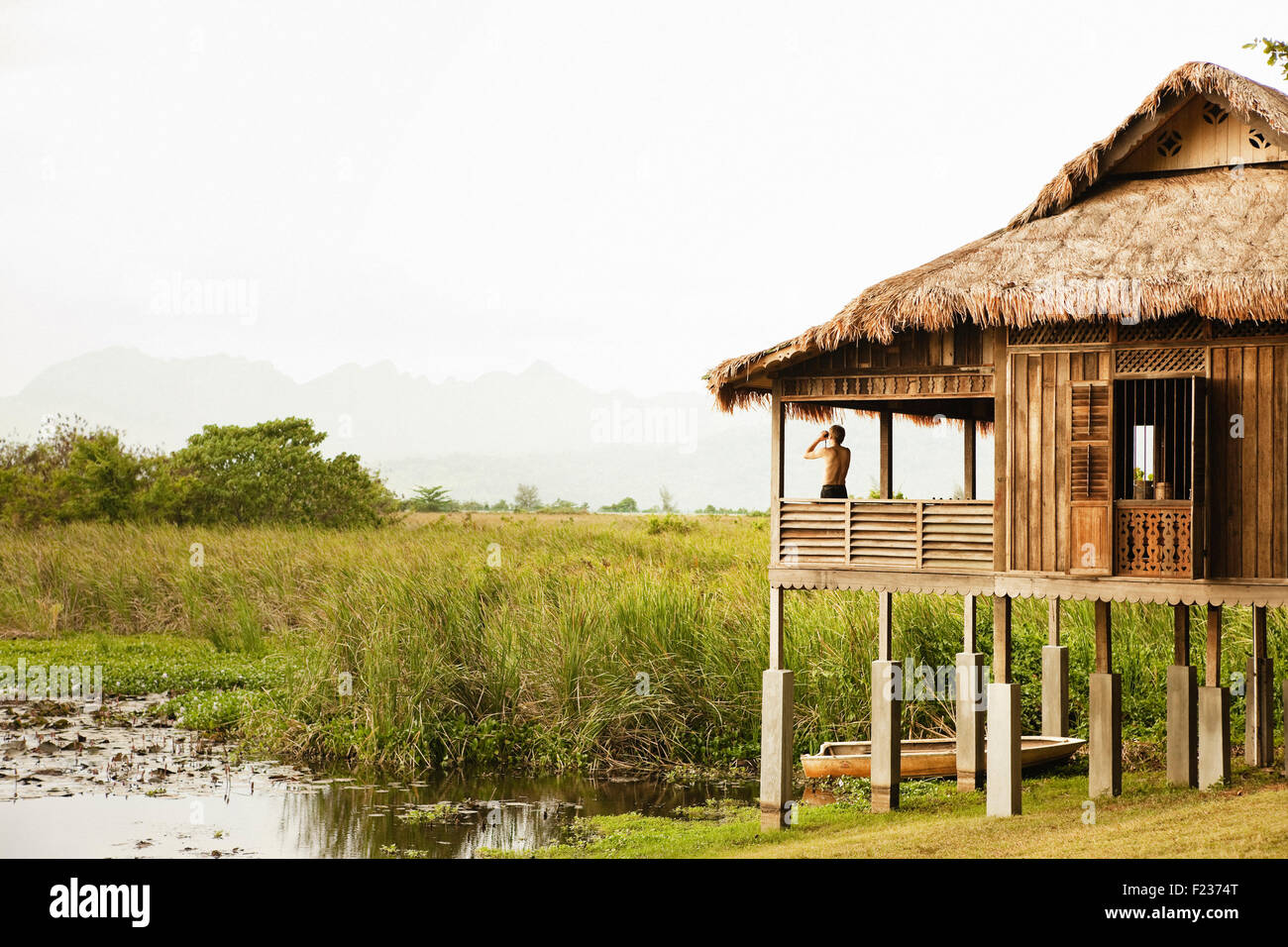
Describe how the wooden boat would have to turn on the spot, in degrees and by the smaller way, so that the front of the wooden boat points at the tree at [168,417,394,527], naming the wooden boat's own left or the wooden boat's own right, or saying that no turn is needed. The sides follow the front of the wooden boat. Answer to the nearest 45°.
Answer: approximately 135° to the wooden boat's own left

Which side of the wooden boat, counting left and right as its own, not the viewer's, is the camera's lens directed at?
right
